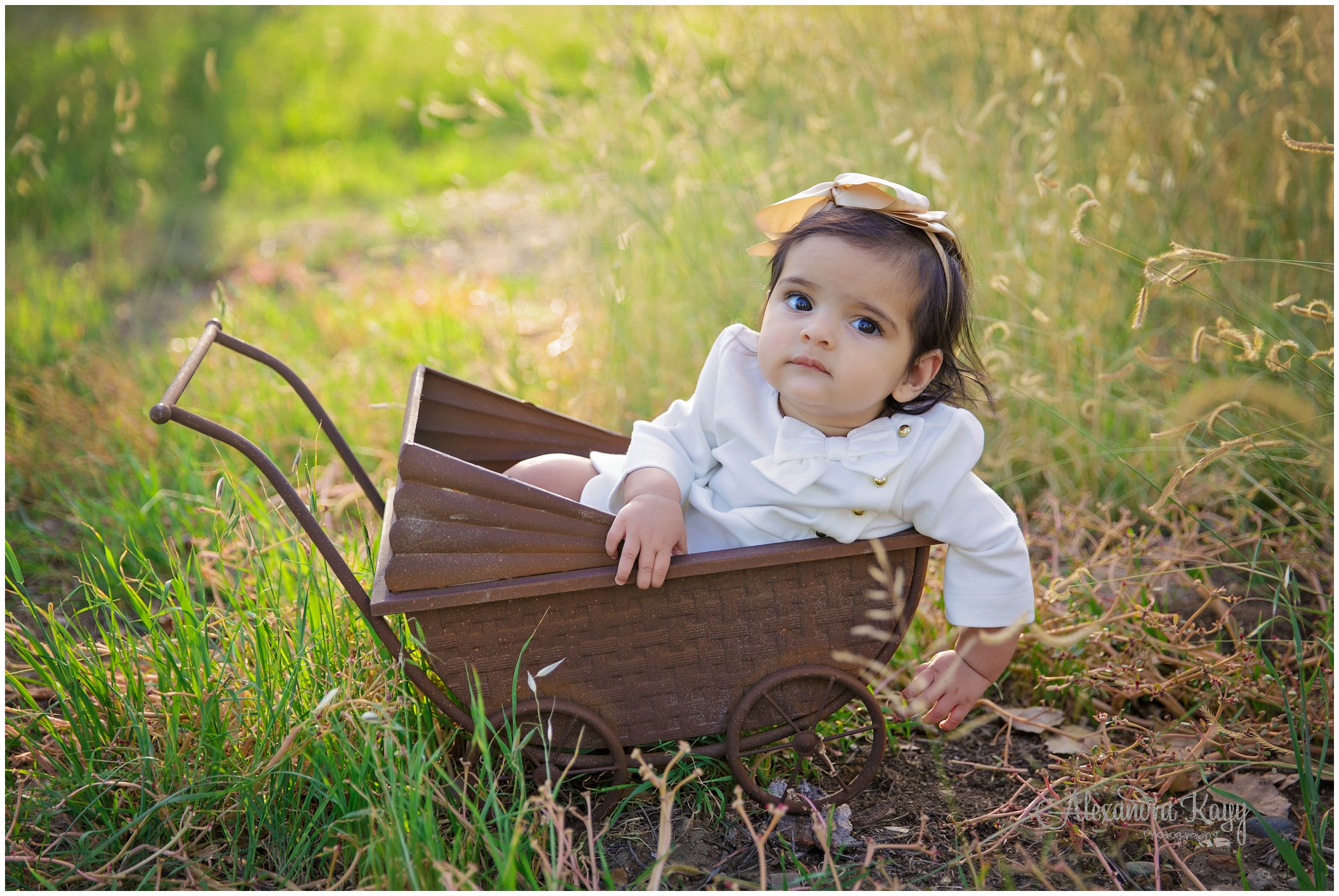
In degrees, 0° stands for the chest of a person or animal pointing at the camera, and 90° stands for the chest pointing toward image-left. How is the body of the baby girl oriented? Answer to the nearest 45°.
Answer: approximately 0°

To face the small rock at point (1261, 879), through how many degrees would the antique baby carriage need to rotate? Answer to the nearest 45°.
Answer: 0° — it already faces it

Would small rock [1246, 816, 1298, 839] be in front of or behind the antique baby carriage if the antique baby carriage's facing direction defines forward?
in front

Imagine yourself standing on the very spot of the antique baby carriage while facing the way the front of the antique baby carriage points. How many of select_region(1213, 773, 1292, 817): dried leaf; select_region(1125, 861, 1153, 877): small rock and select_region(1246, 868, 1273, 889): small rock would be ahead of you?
3

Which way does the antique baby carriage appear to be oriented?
to the viewer's right
